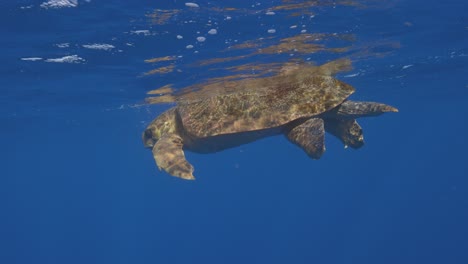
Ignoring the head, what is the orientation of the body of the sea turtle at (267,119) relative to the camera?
to the viewer's left
